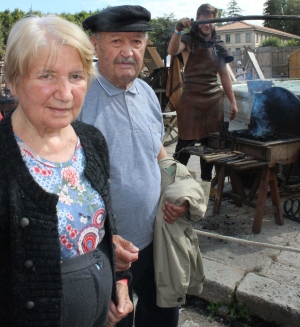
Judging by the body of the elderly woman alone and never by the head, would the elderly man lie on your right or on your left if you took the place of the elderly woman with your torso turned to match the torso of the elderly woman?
on your left

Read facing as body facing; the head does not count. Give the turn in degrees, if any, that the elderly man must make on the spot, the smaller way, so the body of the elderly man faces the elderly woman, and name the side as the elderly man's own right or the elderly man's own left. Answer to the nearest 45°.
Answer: approximately 45° to the elderly man's own right

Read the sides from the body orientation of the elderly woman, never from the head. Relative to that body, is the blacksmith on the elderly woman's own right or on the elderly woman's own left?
on the elderly woman's own left

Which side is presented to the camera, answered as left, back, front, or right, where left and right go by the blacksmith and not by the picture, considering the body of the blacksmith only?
front

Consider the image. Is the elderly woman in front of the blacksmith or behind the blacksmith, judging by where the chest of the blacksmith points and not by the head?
in front

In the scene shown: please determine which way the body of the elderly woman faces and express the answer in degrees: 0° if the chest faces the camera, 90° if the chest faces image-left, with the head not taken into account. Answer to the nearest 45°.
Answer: approximately 315°
